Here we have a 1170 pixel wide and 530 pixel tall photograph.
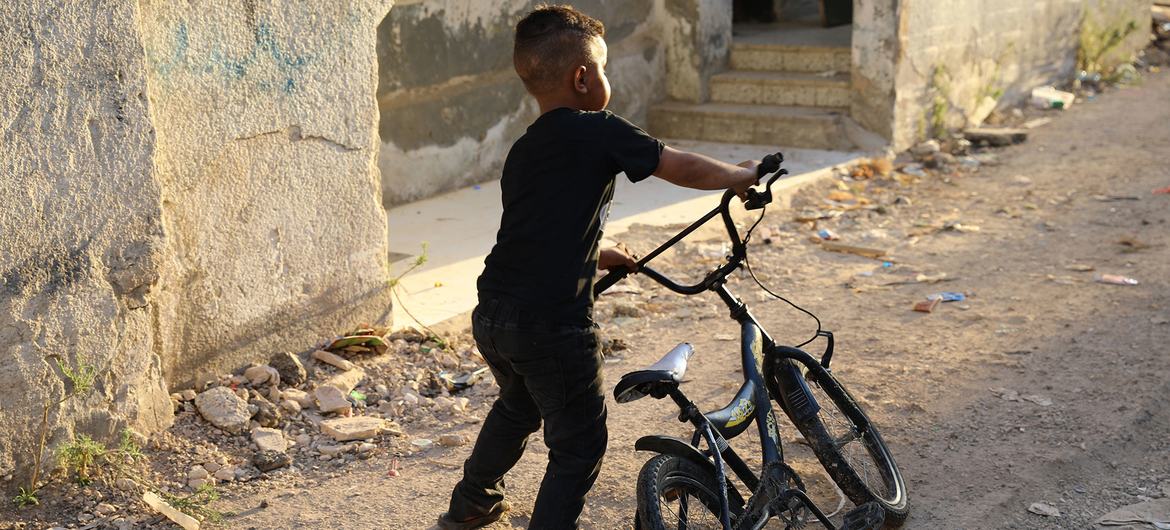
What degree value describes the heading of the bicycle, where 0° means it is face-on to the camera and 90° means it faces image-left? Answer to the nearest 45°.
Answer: approximately 225°

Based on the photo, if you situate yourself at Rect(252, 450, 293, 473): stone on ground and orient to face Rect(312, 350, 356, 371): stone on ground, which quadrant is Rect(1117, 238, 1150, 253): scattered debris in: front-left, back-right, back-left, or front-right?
front-right

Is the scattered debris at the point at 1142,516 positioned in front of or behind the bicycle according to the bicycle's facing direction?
in front

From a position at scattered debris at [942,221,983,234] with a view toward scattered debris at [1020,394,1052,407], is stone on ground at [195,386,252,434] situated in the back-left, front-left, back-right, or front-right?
front-right

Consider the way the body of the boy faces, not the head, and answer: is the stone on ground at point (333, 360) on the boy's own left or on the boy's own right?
on the boy's own left

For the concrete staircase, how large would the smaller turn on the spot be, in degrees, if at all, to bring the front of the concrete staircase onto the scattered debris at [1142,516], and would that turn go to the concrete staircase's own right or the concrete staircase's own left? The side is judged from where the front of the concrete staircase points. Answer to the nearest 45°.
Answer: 0° — it already faces it

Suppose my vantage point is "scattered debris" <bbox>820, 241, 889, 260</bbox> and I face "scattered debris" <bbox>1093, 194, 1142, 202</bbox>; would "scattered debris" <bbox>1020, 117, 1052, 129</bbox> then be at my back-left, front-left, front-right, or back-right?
front-left

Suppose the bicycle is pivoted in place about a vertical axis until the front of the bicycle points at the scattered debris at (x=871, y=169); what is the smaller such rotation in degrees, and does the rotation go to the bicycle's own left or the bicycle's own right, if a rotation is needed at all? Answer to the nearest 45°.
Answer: approximately 45° to the bicycle's own left

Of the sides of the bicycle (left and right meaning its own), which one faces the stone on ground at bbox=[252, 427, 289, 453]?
left

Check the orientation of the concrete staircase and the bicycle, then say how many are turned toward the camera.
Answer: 1

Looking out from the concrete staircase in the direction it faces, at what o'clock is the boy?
The boy is roughly at 12 o'clock from the concrete staircase.

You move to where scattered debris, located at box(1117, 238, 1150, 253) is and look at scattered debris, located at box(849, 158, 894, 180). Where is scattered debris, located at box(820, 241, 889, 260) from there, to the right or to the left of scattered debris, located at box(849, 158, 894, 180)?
left

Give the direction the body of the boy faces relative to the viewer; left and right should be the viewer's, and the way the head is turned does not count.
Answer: facing away from the viewer and to the right of the viewer

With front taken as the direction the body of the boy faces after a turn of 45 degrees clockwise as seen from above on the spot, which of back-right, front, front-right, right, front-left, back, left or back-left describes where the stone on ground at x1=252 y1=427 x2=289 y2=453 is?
back-left

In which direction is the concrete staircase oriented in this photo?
toward the camera

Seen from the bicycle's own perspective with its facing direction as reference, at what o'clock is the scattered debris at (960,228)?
The scattered debris is roughly at 11 o'clock from the bicycle.

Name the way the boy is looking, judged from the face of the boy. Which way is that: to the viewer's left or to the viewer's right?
to the viewer's right

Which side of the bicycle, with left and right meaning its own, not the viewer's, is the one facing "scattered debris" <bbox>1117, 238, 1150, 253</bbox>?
front

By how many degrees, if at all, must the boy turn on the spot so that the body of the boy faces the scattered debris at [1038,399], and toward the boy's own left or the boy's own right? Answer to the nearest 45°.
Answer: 0° — they already face it

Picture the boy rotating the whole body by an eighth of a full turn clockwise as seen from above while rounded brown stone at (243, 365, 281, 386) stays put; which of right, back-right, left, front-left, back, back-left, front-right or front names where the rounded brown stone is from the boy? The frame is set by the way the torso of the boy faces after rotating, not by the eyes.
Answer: back-left
